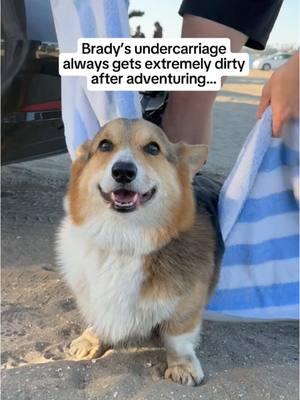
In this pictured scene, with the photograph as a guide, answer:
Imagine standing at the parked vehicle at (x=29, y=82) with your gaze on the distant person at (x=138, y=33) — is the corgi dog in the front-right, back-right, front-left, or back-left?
back-right
